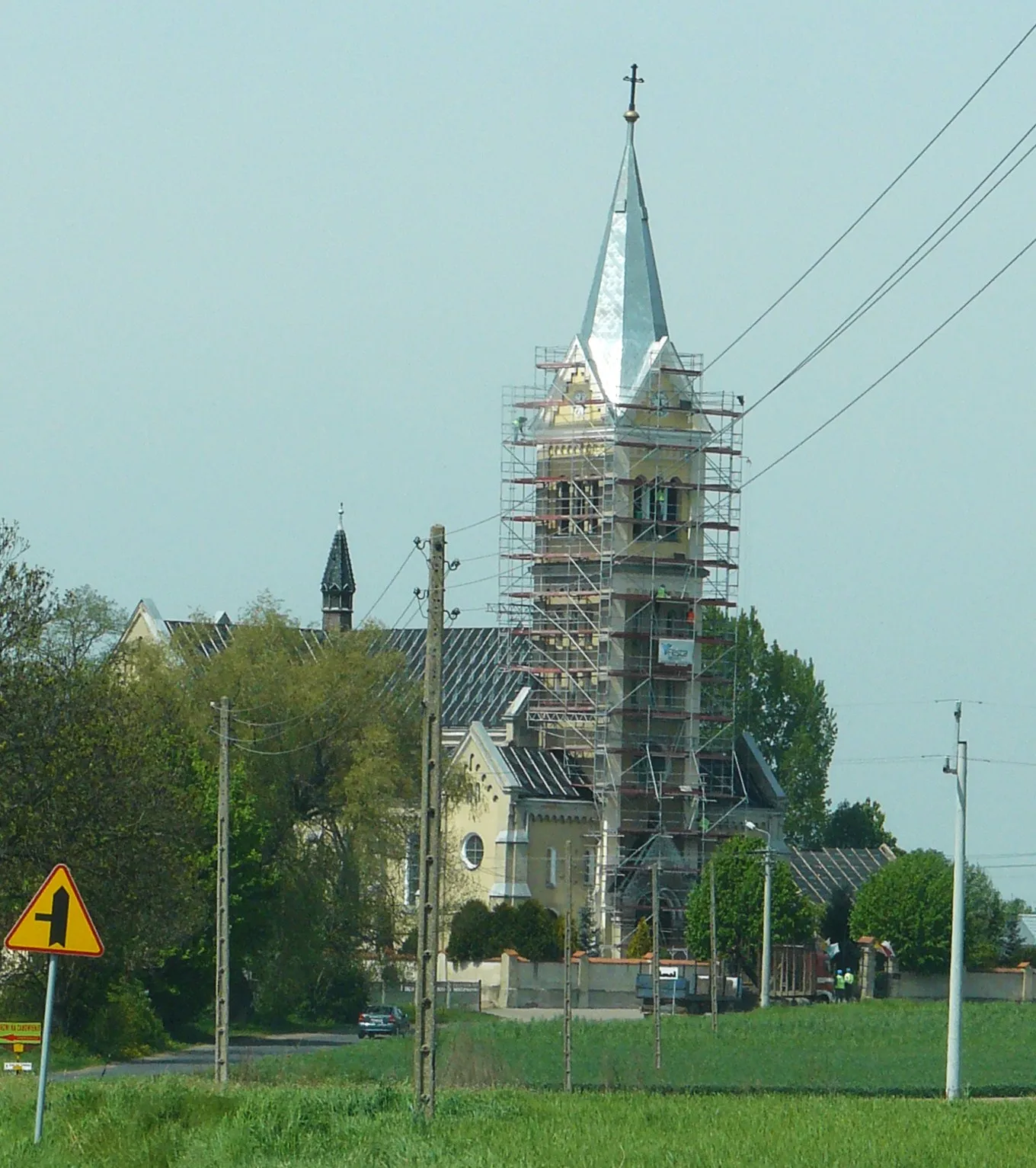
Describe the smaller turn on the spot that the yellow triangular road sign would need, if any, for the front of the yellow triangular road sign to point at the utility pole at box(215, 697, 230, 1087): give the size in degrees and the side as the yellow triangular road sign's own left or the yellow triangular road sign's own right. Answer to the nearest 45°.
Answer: approximately 180°

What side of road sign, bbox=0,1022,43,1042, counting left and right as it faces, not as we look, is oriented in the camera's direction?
front

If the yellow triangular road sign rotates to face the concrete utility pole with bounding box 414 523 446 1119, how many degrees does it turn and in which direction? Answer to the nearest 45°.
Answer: approximately 135° to its left

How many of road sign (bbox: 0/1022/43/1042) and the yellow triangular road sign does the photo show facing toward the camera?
2

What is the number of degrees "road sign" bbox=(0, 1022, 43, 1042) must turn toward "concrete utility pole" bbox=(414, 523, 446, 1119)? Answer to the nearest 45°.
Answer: approximately 90° to its left

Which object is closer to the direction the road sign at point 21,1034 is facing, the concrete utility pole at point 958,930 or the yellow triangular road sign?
the yellow triangular road sign

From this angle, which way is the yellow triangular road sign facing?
toward the camera

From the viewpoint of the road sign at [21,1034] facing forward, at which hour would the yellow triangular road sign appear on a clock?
The yellow triangular road sign is roughly at 12 o'clock from the road sign.

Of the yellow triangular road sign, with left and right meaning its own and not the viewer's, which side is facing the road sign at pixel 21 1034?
back
